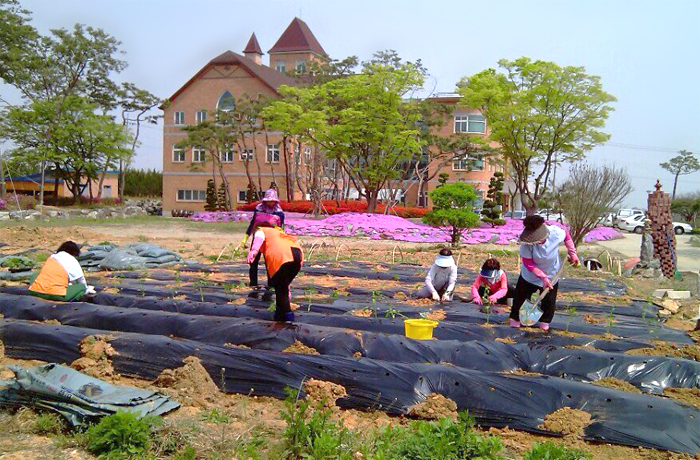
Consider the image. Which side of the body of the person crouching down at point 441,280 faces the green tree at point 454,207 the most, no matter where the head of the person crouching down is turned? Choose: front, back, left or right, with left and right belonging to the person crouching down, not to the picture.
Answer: back

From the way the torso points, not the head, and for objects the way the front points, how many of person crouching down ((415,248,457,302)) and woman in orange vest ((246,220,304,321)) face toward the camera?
1

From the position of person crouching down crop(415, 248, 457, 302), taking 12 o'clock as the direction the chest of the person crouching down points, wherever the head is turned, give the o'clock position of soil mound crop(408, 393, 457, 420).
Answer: The soil mound is roughly at 12 o'clock from the person crouching down.

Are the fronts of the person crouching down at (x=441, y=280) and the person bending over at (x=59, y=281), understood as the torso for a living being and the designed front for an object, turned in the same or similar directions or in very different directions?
very different directions

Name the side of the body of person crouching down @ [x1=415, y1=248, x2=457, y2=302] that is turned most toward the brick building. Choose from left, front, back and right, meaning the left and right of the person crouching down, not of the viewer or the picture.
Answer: back

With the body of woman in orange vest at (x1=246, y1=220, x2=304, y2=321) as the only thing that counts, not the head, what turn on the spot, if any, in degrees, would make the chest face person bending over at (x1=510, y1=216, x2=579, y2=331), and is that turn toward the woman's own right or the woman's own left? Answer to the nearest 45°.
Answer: approximately 135° to the woman's own right

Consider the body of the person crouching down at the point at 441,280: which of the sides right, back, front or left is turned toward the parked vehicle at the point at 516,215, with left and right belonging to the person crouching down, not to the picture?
back

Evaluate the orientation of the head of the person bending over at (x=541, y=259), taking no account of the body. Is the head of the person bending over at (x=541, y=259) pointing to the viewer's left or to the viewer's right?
to the viewer's left

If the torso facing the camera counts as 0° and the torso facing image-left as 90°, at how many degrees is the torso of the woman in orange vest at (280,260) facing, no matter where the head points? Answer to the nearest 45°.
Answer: approximately 135°

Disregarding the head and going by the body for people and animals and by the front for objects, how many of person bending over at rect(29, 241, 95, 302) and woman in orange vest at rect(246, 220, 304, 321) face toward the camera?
0

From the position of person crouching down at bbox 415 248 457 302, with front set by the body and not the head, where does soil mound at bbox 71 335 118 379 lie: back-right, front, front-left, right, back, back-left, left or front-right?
front-right

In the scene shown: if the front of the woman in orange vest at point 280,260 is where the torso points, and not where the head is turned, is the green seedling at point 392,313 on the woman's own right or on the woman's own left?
on the woman's own right

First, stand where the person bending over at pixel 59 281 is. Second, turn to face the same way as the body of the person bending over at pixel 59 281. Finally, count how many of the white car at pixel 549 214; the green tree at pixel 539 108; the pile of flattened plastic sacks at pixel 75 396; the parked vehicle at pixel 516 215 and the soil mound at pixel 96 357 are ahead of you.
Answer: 3

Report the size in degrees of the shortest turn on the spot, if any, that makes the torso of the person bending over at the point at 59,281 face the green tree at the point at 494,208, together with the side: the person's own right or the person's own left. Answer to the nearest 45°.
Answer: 0° — they already face it
